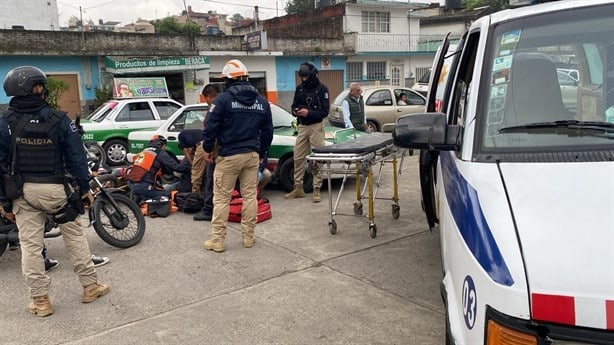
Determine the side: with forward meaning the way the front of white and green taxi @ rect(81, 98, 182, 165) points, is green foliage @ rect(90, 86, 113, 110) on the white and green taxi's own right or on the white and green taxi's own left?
on the white and green taxi's own left

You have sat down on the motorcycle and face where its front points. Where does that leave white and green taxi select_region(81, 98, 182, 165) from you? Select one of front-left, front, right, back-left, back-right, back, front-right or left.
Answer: left

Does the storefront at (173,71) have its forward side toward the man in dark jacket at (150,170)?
yes

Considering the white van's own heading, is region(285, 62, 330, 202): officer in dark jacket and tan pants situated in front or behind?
behind

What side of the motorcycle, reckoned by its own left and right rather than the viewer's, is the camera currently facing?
right

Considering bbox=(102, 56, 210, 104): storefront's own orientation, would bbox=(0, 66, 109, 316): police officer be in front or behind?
in front

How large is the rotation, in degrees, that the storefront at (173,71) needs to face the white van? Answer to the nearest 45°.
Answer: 0° — it already faces it

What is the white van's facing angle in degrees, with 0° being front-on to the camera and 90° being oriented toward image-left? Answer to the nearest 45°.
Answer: approximately 0°

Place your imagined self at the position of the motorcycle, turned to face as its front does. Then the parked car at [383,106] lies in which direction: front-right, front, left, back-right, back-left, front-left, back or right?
front-left
